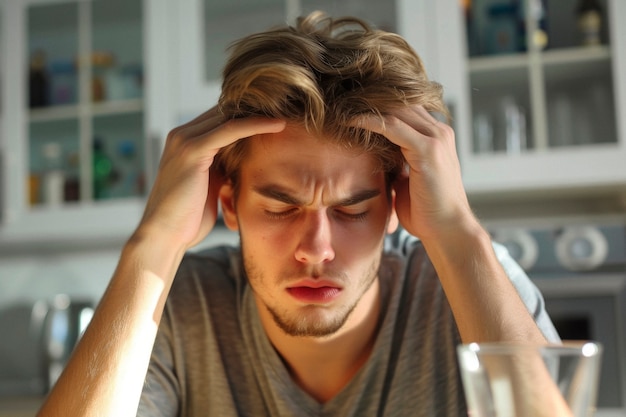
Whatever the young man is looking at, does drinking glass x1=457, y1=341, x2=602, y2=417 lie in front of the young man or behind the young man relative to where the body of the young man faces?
in front

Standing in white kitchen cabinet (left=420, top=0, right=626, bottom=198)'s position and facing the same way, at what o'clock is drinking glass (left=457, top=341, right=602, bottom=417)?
The drinking glass is roughly at 12 o'clock from the white kitchen cabinet.

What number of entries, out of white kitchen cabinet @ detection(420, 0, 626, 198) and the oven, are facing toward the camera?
2

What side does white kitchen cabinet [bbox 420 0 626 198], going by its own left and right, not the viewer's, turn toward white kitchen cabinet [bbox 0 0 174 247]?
right

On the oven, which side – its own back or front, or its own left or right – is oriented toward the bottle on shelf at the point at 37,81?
right

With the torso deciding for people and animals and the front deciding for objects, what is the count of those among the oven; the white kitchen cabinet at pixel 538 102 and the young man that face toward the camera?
3

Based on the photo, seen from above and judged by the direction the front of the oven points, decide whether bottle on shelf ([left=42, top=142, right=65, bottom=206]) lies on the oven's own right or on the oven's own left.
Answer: on the oven's own right

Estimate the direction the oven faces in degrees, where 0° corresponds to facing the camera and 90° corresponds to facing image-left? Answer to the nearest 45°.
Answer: approximately 0°

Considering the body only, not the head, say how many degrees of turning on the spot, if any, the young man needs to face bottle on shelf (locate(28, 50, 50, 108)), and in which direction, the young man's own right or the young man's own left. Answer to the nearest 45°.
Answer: approximately 135° to the young man's own right

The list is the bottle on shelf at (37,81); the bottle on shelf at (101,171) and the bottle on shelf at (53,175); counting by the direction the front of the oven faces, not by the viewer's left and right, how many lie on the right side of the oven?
3
